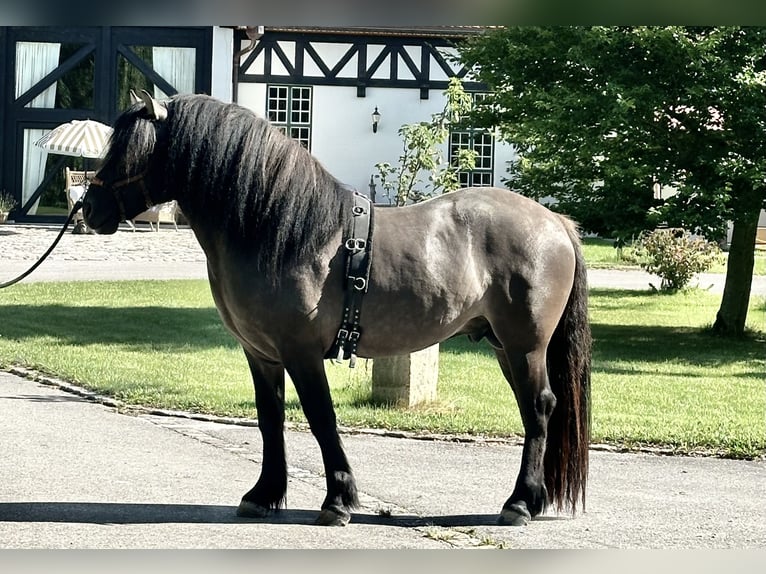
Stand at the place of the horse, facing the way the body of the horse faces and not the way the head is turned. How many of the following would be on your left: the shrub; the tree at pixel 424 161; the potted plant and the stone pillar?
0

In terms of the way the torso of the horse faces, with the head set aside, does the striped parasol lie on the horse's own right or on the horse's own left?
on the horse's own right

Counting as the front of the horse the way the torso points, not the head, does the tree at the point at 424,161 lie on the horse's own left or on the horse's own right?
on the horse's own right

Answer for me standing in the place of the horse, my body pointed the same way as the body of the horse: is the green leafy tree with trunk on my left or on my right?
on my right

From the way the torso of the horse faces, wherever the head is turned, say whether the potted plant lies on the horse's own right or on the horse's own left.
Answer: on the horse's own right

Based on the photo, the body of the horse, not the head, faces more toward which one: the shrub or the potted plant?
the potted plant

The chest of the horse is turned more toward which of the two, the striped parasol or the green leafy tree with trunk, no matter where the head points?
the striped parasol

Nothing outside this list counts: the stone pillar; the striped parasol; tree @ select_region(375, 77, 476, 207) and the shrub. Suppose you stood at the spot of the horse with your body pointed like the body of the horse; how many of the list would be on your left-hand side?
0

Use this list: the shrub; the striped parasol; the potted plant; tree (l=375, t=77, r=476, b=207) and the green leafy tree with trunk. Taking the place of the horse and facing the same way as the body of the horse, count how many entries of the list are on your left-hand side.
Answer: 0

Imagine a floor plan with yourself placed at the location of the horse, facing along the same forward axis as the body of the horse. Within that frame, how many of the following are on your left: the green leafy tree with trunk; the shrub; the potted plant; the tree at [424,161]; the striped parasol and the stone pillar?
0

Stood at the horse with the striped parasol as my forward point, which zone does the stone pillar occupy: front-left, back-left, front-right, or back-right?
front-right

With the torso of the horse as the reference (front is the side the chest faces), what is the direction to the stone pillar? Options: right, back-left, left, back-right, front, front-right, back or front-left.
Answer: right

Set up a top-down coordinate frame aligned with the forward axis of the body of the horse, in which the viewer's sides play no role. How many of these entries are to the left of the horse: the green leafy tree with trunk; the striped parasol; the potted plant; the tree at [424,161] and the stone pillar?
0

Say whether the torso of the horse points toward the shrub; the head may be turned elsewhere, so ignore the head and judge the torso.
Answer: no

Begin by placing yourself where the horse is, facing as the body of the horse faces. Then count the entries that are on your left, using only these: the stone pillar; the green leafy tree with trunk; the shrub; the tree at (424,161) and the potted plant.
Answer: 0

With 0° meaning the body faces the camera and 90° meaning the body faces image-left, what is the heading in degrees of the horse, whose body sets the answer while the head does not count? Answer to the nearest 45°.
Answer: approximately 90°
